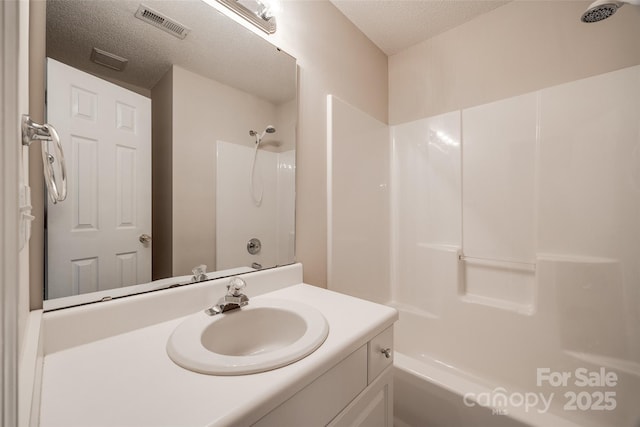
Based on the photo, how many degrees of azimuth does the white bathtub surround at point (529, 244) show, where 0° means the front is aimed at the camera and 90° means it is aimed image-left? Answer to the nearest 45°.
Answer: approximately 45°

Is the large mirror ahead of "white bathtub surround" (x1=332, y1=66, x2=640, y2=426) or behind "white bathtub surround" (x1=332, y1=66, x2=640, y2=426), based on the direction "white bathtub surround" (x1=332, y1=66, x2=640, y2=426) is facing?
ahead

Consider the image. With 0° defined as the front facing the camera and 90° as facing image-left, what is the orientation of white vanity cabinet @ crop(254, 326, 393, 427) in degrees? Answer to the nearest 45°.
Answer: approximately 315°

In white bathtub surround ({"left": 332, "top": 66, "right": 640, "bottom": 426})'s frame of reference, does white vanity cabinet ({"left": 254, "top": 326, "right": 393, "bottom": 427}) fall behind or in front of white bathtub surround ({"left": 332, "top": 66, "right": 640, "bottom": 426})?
in front

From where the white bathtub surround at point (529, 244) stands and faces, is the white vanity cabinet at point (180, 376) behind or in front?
in front

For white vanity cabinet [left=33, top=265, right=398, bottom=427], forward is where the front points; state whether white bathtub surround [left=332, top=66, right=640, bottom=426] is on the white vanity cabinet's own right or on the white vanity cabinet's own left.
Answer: on the white vanity cabinet's own left

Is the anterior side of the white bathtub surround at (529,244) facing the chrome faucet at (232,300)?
yes

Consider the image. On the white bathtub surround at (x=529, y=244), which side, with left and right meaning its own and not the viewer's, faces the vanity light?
front
